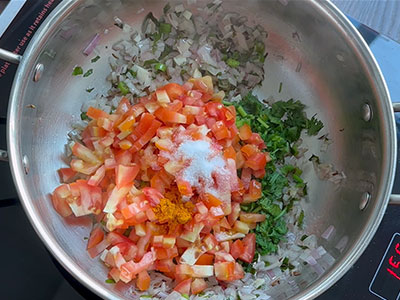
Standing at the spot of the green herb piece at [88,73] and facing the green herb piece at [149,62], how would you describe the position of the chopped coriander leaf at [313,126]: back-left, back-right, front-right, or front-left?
front-right

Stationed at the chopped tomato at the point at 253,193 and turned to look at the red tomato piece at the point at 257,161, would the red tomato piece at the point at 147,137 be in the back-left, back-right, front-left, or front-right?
front-left

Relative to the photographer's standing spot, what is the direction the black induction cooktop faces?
facing the viewer and to the right of the viewer
